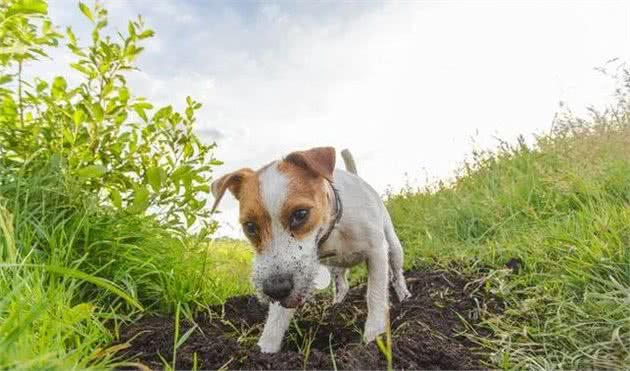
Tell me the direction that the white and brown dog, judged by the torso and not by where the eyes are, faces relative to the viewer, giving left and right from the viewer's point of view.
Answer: facing the viewer and to the left of the viewer
